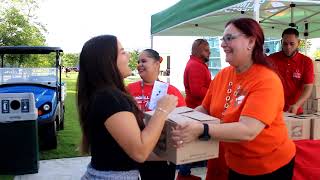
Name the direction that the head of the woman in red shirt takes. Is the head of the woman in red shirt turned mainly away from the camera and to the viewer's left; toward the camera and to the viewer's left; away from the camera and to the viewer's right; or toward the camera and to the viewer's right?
toward the camera and to the viewer's left

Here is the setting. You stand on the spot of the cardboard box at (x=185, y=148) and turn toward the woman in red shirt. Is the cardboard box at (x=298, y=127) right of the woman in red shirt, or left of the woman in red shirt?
right

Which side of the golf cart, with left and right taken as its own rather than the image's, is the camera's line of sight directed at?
front

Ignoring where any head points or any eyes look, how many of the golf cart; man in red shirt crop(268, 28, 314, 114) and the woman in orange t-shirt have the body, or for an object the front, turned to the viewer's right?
0

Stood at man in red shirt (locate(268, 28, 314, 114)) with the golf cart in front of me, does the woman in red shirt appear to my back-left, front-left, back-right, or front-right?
front-left

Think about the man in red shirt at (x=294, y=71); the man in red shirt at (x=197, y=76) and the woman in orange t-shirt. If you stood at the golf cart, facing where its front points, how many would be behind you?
0

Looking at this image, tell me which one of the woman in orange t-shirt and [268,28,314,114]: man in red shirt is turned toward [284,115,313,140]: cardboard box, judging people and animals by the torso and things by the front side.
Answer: the man in red shirt

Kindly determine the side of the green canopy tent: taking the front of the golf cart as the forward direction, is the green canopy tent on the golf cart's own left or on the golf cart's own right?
on the golf cart's own left

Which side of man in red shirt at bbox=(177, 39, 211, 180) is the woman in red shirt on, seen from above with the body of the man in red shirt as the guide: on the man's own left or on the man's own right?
on the man's own right

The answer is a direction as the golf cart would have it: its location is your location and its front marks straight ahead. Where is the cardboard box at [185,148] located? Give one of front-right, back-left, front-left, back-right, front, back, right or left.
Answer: front

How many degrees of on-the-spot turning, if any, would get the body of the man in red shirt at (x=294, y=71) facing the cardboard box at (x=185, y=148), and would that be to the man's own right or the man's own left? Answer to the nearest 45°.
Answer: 0° — they already face it

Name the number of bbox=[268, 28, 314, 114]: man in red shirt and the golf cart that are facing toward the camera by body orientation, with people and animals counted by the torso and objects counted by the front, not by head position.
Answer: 2

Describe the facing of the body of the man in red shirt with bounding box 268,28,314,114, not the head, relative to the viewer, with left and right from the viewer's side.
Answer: facing the viewer
